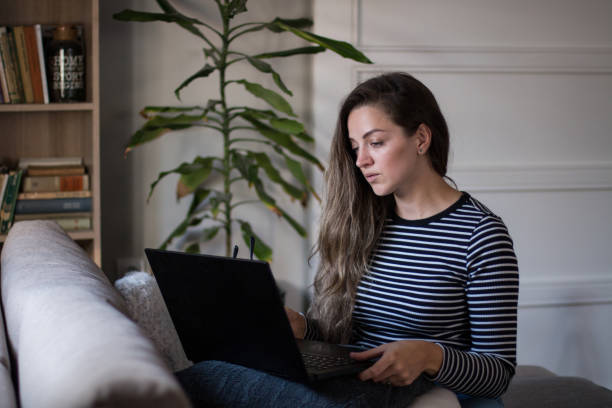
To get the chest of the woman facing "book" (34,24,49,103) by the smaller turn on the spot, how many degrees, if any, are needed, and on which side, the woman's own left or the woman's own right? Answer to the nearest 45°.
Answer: approximately 90° to the woman's own right

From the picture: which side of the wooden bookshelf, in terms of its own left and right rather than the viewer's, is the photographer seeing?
front

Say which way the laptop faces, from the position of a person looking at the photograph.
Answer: facing away from the viewer and to the right of the viewer

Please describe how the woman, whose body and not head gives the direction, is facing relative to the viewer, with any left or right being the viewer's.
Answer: facing the viewer and to the left of the viewer

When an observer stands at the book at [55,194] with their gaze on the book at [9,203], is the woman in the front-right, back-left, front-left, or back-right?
back-left

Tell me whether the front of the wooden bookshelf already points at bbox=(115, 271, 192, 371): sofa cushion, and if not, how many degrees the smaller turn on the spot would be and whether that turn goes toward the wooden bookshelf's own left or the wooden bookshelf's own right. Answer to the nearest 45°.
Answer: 0° — it already faces it

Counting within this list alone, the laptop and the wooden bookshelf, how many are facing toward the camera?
1

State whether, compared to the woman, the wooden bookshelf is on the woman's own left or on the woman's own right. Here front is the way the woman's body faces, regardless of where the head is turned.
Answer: on the woman's own right

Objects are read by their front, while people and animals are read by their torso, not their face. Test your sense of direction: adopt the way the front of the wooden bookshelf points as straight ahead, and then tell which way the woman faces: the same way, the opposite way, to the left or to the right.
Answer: to the right
